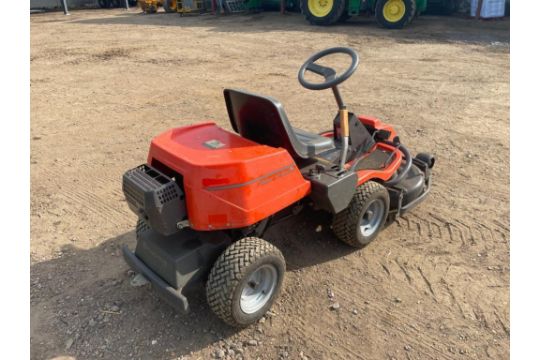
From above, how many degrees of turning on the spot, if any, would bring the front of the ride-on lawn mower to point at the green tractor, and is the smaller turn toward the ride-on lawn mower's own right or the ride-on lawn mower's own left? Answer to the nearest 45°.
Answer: approximately 45° to the ride-on lawn mower's own left

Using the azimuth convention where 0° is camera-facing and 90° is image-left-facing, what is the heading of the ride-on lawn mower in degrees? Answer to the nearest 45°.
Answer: approximately 225°
